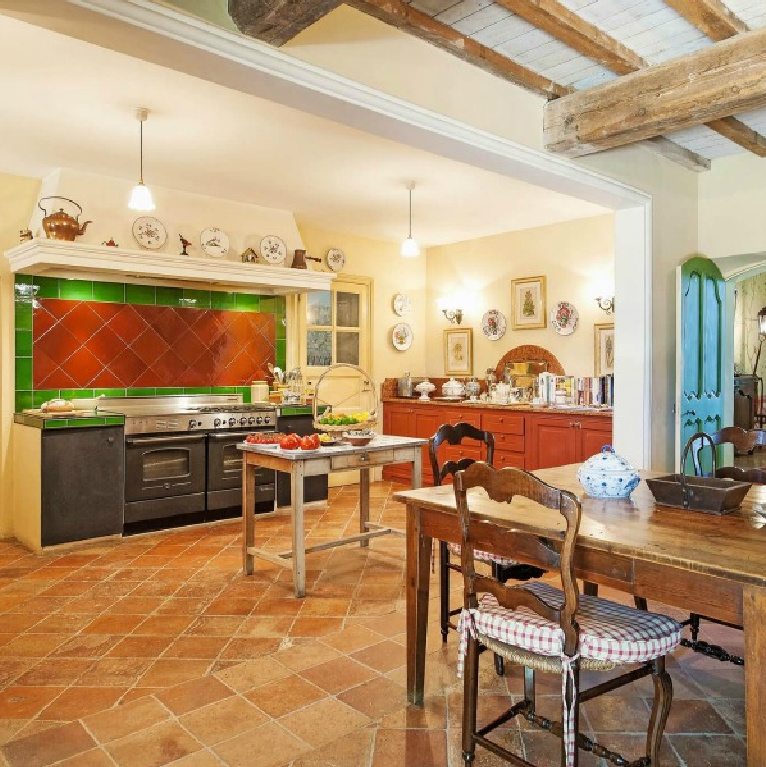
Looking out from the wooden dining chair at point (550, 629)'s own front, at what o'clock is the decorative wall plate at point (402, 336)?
The decorative wall plate is roughly at 10 o'clock from the wooden dining chair.

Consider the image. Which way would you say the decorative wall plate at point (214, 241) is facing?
toward the camera

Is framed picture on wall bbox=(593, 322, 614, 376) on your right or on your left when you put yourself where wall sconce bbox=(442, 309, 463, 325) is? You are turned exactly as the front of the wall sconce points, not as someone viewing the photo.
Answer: on your left

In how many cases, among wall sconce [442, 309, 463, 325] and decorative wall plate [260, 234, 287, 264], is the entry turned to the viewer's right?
0

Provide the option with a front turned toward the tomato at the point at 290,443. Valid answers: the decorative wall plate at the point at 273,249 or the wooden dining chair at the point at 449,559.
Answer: the decorative wall plate

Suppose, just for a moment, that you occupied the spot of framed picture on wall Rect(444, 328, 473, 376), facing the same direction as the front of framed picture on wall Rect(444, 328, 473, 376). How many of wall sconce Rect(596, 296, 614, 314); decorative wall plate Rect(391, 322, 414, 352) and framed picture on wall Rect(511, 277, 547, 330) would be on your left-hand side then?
2

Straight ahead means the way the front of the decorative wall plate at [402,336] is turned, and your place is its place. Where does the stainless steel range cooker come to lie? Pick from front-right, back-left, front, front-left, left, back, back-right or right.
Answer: right

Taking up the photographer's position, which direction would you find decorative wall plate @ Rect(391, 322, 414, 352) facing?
facing the viewer and to the right of the viewer

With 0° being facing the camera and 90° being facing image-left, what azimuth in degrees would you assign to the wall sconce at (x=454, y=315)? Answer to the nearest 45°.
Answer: approximately 45°

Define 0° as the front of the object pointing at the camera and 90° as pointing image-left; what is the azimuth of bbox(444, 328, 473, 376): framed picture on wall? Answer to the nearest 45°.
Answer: approximately 45°

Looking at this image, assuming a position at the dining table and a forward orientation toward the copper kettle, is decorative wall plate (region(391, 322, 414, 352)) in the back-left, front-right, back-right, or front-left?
front-right

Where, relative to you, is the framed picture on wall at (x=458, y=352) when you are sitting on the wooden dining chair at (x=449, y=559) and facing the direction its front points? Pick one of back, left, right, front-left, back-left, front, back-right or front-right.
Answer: back-left
